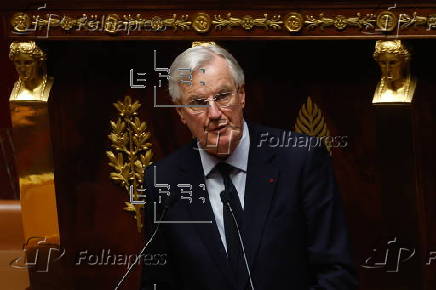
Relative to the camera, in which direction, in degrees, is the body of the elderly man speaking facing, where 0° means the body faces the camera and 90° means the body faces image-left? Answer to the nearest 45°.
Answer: approximately 0°

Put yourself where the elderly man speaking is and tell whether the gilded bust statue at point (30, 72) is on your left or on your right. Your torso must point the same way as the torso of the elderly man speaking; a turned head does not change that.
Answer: on your right

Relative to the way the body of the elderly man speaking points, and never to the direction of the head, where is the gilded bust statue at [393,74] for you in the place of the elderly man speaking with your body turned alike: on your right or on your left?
on your left
